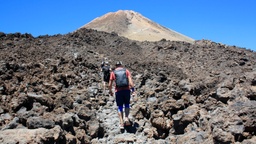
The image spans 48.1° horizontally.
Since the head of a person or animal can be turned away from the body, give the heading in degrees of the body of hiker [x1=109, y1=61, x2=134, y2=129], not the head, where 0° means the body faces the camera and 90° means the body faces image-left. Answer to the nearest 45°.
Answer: approximately 180°
